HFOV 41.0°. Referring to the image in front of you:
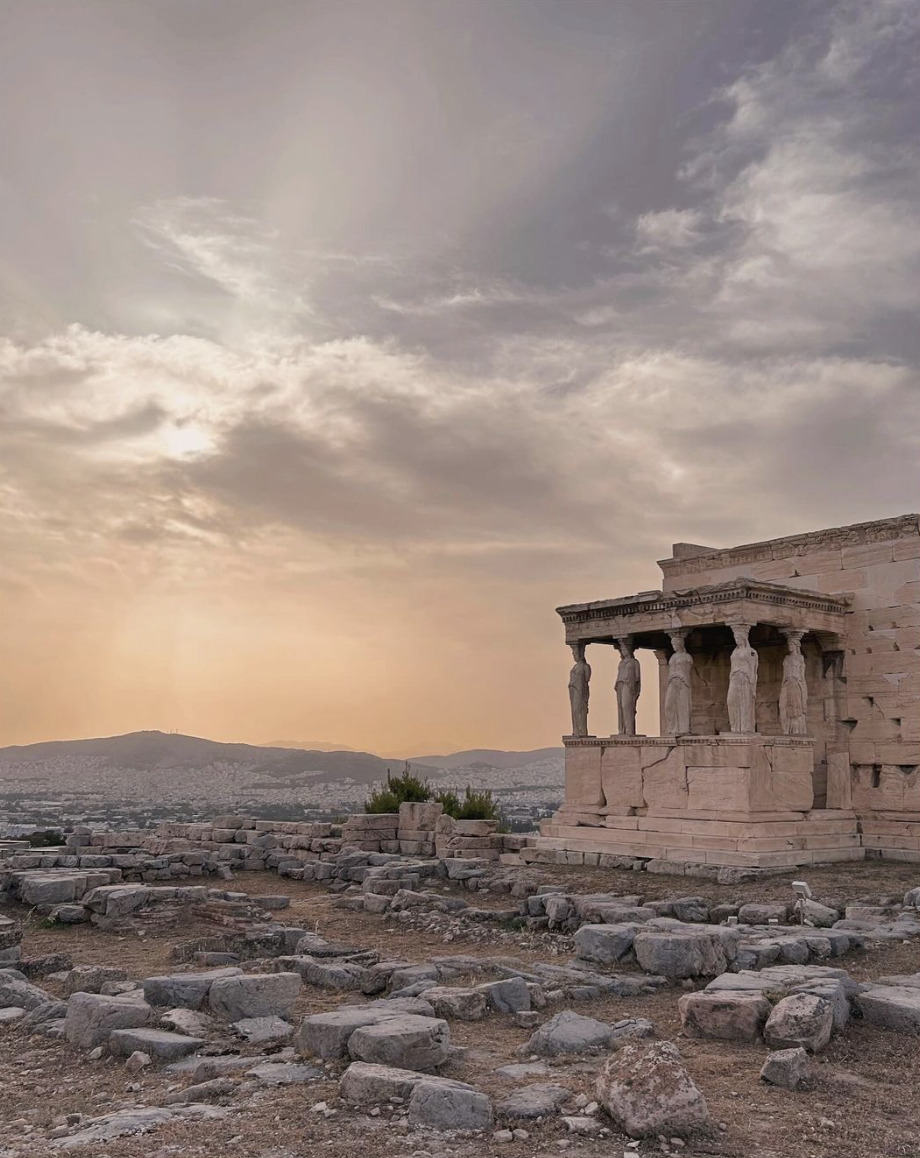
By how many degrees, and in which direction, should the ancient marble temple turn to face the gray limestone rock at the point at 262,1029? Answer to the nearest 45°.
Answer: approximately 45° to its left

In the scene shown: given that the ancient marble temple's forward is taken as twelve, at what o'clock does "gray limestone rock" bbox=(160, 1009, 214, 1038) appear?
The gray limestone rock is roughly at 11 o'clock from the ancient marble temple.

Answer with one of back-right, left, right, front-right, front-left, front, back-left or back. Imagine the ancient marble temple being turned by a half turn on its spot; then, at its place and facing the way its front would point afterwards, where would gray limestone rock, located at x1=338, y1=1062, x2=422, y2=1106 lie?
back-right

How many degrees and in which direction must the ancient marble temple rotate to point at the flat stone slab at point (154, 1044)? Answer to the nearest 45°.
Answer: approximately 45° to its left

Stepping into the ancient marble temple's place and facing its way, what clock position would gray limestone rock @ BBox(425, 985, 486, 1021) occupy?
The gray limestone rock is roughly at 11 o'clock from the ancient marble temple.

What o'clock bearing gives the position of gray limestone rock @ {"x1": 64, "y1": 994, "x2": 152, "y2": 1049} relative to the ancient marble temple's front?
The gray limestone rock is roughly at 11 o'clock from the ancient marble temple.

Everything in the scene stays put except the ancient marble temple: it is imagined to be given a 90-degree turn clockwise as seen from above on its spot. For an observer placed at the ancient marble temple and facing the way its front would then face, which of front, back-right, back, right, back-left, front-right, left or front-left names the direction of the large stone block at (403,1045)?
back-left

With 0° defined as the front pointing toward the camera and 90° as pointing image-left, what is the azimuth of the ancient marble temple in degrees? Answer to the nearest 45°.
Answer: approximately 45°

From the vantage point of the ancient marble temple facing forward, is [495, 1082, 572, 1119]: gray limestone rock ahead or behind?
ahead

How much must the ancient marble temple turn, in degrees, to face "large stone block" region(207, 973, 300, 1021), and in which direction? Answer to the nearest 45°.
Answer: approximately 45° to its left

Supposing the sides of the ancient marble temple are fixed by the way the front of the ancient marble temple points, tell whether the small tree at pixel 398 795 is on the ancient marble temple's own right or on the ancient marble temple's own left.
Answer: on the ancient marble temple's own right

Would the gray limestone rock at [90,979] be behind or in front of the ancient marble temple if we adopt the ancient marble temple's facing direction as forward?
in front

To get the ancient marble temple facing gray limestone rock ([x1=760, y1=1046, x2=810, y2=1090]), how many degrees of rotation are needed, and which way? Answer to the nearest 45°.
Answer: approximately 45° to its left

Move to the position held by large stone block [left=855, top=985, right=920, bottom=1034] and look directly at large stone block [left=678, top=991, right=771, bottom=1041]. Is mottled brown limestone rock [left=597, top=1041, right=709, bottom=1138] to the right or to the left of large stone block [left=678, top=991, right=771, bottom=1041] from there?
left

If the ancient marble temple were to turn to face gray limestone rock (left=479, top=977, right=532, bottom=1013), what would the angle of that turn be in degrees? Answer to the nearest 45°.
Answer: approximately 45° to its left
